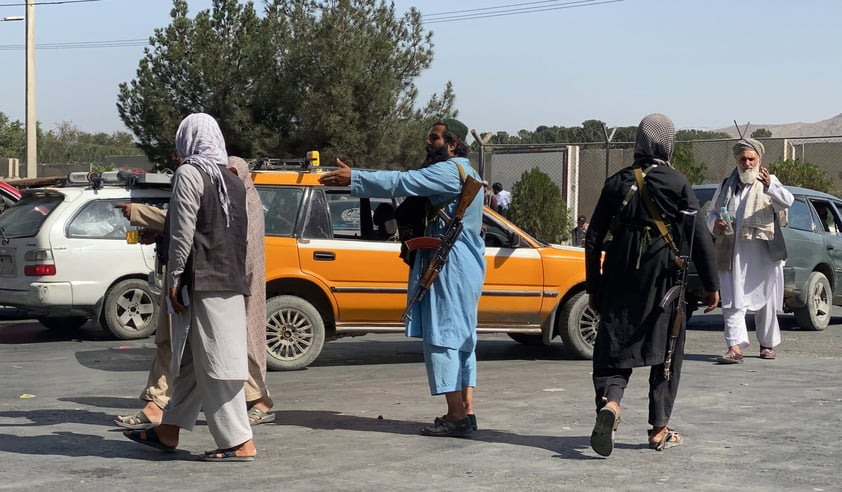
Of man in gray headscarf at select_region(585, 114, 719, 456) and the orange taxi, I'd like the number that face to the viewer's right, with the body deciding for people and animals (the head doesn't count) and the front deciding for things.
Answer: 1

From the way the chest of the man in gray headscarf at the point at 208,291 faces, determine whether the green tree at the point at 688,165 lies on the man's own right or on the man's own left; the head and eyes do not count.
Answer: on the man's own right

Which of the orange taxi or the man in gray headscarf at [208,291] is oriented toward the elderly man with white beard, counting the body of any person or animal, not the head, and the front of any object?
the orange taxi

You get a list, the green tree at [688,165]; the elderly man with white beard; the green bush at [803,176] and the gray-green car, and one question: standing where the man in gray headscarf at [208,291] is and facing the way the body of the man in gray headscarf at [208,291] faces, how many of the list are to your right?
4

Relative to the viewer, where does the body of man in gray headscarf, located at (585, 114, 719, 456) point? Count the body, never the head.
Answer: away from the camera

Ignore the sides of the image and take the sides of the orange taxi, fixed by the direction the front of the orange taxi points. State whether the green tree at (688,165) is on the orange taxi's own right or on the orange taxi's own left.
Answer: on the orange taxi's own left

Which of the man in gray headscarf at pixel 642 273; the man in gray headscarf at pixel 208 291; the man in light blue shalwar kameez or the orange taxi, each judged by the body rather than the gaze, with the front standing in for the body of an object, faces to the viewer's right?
the orange taxi

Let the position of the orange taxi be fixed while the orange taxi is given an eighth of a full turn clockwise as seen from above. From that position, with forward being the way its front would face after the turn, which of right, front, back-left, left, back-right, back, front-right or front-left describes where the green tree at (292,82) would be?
back-left

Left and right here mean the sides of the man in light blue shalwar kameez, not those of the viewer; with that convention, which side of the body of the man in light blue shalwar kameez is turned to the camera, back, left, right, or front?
left

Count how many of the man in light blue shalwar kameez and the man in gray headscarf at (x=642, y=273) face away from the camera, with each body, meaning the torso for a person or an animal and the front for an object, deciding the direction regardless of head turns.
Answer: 1

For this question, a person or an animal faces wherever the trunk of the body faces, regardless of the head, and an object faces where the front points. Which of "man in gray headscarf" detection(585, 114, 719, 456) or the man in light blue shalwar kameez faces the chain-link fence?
the man in gray headscarf

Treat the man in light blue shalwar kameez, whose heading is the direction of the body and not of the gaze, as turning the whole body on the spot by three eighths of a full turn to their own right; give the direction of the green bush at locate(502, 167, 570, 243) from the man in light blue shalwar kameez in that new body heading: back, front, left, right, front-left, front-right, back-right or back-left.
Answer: front-left

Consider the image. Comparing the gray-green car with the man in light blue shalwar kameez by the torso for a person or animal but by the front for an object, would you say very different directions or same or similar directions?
very different directions

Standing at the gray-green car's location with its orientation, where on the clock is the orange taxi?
The orange taxi is roughly at 6 o'clock from the gray-green car.

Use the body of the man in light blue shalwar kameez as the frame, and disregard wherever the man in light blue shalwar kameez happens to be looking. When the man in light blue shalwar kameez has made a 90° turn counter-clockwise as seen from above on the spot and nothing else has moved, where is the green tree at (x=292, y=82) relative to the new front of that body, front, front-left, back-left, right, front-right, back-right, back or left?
back

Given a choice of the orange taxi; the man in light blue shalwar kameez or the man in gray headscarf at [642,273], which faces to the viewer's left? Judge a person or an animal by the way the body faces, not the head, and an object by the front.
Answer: the man in light blue shalwar kameez

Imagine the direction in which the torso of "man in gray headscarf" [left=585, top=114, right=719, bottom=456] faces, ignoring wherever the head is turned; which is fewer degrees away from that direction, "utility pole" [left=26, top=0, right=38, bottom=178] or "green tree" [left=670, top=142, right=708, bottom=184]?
the green tree
